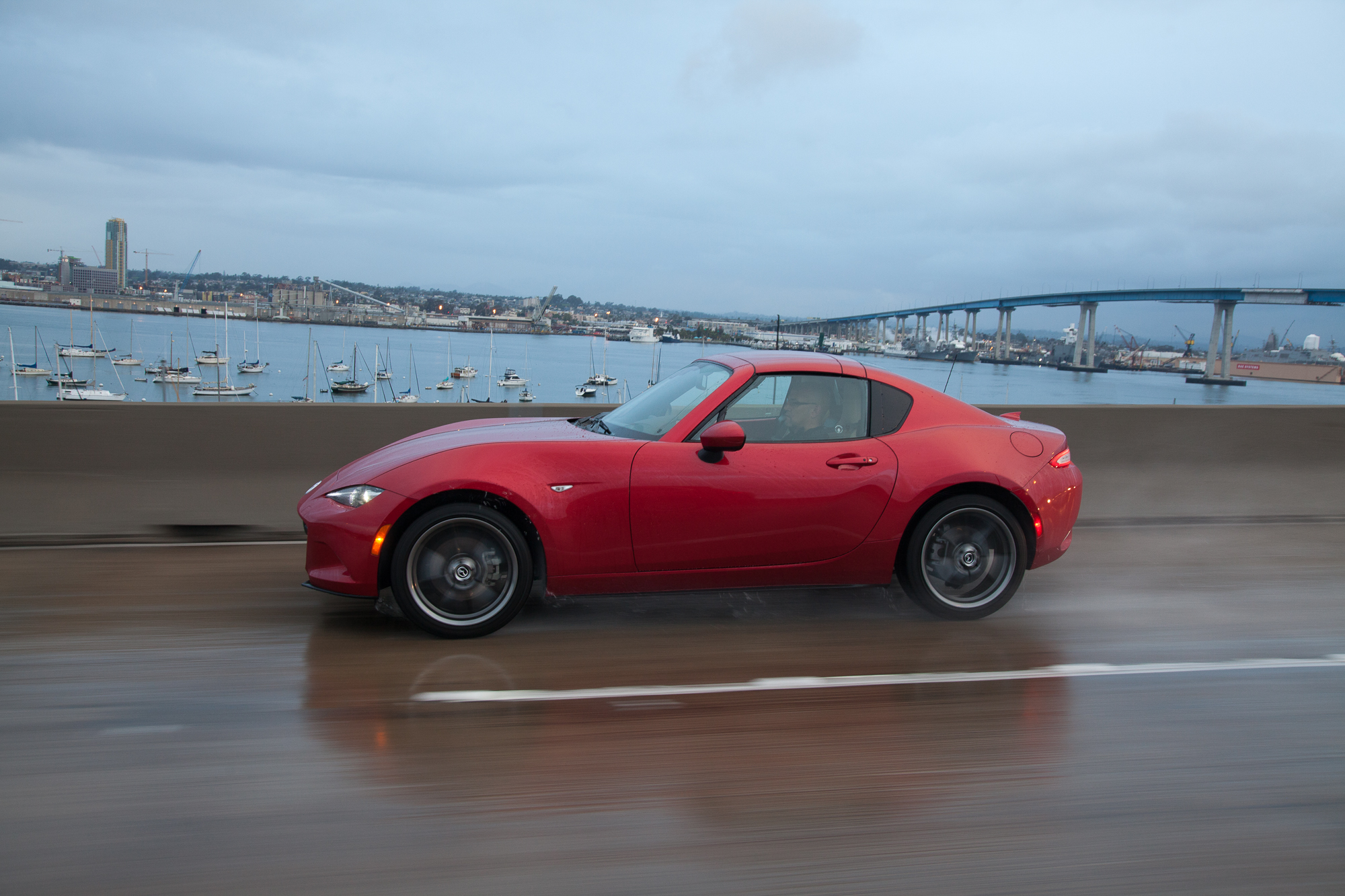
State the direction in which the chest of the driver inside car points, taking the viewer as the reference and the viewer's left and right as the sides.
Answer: facing to the left of the viewer

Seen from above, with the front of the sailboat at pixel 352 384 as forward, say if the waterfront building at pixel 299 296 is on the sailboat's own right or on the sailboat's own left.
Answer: on the sailboat's own right

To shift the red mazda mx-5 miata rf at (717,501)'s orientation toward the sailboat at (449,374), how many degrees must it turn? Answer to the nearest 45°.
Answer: approximately 90° to its right

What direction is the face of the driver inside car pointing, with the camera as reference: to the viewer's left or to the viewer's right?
to the viewer's left

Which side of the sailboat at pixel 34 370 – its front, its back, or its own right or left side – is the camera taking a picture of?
right

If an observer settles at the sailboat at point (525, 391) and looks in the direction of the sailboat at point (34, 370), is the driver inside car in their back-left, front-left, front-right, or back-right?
back-left
